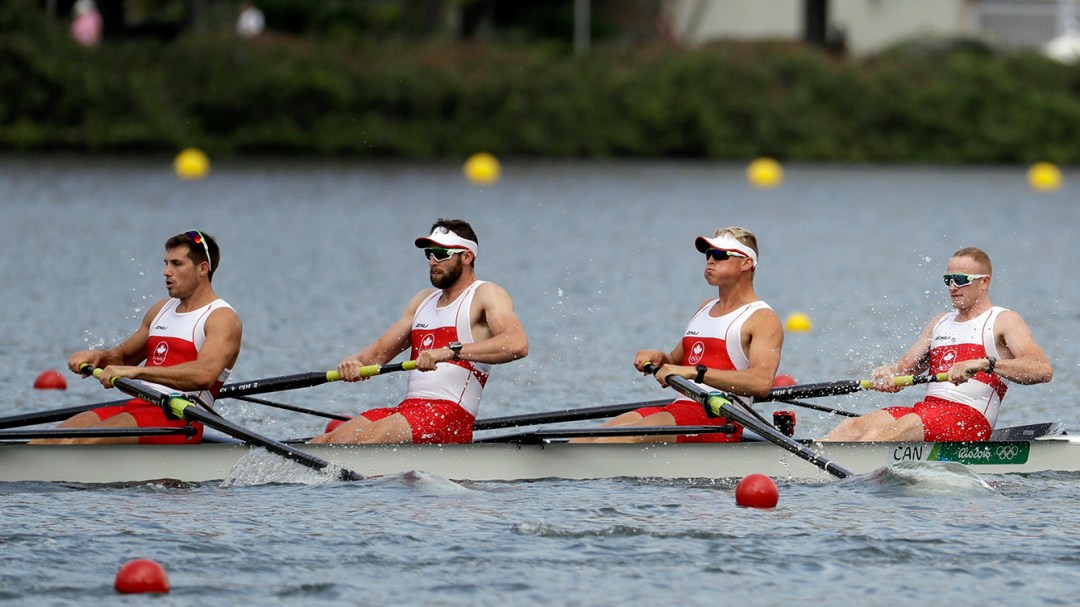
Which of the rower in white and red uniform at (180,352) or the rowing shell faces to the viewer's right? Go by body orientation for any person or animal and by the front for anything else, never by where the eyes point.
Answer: the rowing shell

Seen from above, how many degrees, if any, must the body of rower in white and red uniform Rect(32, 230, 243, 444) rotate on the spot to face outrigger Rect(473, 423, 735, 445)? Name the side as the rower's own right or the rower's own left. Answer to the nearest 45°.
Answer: approximately 135° to the rower's own left

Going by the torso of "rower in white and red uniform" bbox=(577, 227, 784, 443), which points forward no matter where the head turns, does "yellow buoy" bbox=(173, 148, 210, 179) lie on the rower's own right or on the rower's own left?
on the rower's own right

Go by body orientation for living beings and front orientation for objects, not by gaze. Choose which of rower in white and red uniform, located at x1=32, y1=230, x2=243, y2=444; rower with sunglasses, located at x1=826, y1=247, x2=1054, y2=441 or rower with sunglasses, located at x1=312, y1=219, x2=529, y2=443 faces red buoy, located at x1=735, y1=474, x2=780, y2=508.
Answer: rower with sunglasses, located at x1=826, y1=247, x2=1054, y2=441

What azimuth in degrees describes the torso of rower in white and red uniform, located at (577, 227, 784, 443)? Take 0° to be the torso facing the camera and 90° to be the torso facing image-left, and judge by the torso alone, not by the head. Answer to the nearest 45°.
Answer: approximately 45°

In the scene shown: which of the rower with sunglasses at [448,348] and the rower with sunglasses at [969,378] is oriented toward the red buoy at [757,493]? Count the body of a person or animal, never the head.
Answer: the rower with sunglasses at [969,378]

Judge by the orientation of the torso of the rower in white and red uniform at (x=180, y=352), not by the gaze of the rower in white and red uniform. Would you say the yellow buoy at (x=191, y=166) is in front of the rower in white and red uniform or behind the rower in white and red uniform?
behind

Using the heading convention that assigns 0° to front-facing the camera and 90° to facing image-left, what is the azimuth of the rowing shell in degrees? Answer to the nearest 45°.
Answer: approximately 270°

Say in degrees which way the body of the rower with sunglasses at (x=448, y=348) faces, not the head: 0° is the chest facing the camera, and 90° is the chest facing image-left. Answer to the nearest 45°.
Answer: approximately 45°

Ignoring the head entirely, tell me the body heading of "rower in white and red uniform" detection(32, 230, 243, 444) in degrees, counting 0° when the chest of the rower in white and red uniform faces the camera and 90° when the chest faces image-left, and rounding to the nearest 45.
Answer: approximately 45°
